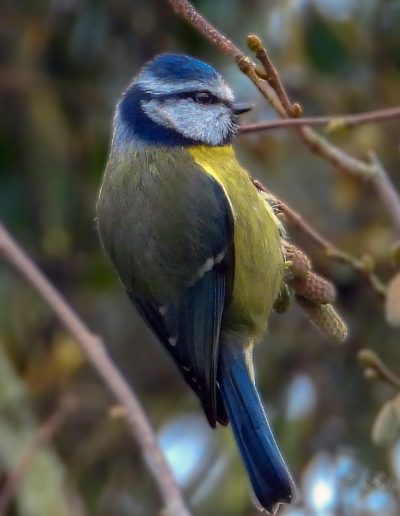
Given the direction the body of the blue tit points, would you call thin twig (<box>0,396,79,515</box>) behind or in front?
behind

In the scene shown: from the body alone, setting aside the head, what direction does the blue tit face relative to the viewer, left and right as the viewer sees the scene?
facing to the right of the viewer
